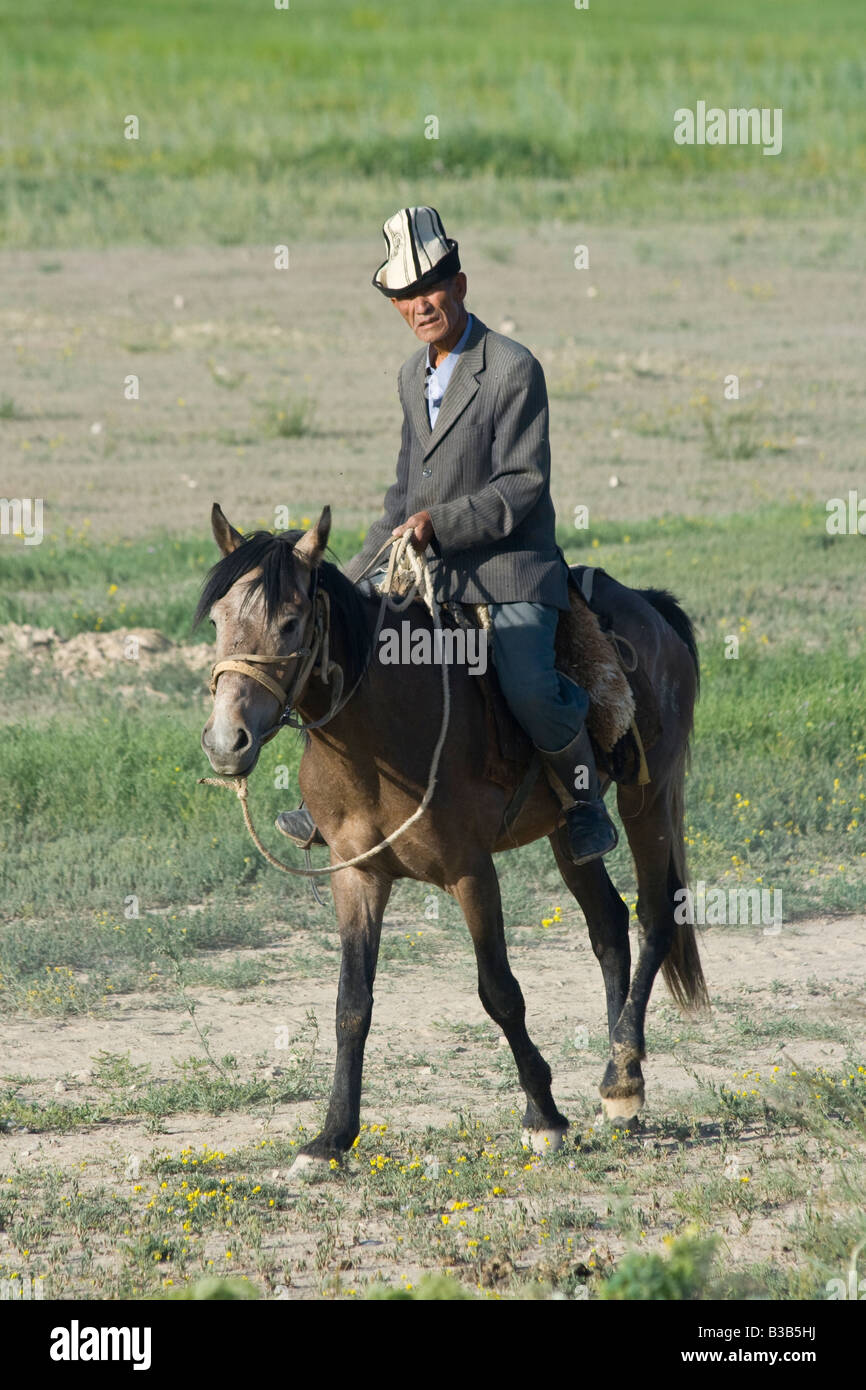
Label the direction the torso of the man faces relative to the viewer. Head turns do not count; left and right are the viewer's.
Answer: facing the viewer and to the left of the viewer

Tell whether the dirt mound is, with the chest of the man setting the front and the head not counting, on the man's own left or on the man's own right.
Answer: on the man's own right

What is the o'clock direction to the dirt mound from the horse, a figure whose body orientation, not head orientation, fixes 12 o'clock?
The dirt mound is roughly at 4 o'clock from the horse.
